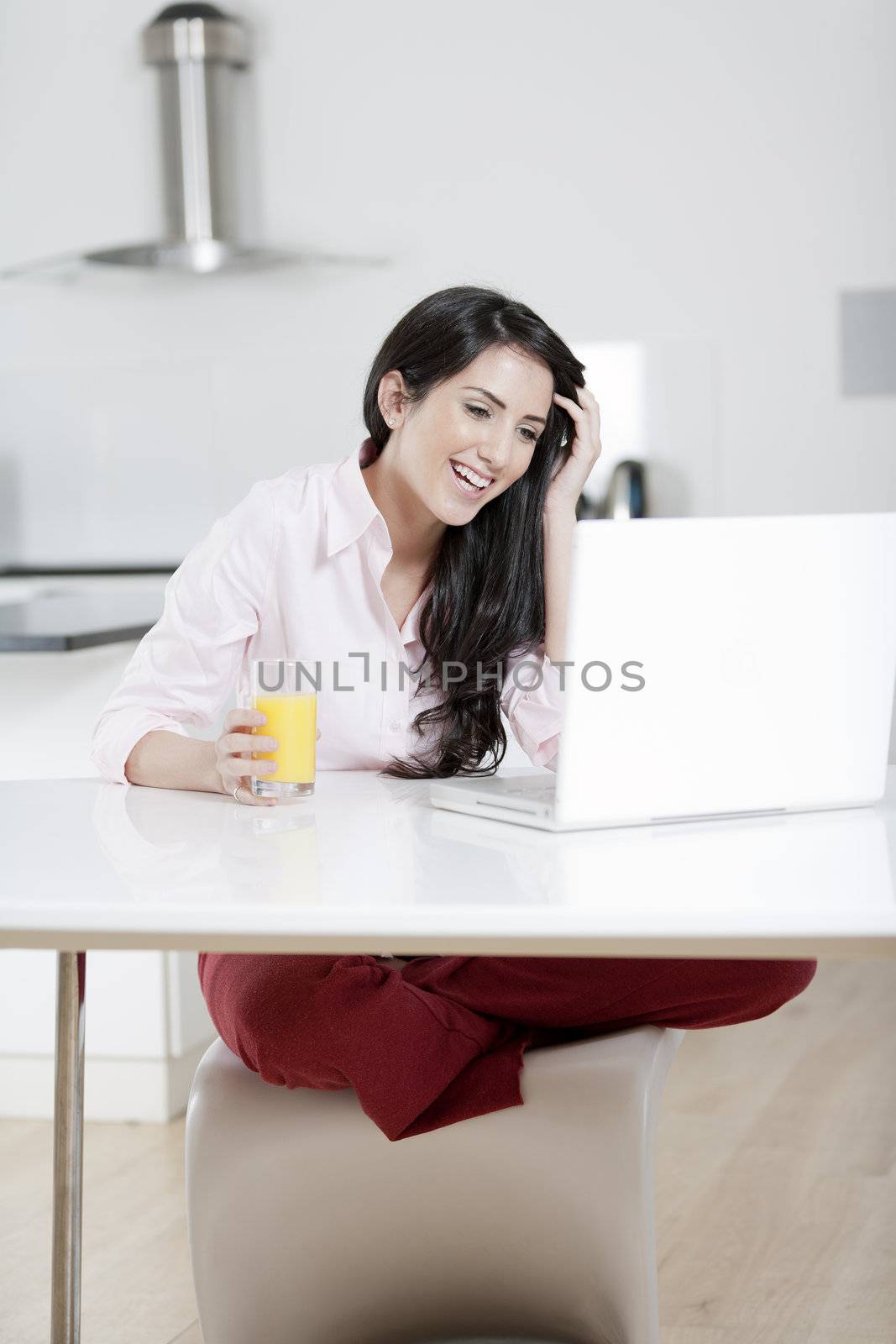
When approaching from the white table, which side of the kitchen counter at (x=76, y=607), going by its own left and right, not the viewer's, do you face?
front

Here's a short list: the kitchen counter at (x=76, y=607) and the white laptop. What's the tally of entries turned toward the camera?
1

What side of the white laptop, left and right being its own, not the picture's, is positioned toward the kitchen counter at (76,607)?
front

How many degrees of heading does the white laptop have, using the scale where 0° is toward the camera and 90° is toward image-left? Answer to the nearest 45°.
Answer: approximately 135°

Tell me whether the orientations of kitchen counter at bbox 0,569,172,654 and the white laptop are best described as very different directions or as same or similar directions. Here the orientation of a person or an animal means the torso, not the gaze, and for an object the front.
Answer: very different directions

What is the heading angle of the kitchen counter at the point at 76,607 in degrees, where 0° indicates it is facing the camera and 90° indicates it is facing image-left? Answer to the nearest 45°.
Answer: approximately 0°

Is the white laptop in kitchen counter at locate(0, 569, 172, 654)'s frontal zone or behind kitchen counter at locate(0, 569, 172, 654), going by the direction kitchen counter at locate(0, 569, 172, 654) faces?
frontal zone

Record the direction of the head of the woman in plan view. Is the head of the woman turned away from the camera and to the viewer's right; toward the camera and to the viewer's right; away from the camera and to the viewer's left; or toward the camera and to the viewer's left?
toward the camera and to the viewer's right
